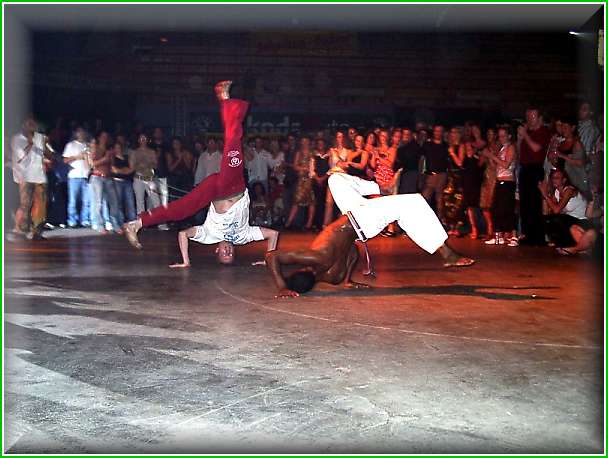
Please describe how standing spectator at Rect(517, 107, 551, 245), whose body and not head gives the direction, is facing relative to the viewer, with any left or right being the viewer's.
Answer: facing the viewer and to the left of the viewer

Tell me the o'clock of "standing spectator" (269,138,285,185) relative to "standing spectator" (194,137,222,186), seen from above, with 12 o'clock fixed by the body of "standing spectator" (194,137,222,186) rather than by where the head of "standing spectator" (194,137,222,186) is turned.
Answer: "standing spectator" (269,138,285,185) is roughly at 8 o'clock from "standing spectator" (194,137,222,186).

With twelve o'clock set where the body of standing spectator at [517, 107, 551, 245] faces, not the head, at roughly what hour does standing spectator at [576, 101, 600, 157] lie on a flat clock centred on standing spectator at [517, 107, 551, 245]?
standing spectator at [576, 101, 600, 157] is roughly at 9 o'clock from standing spectator at [517, 107, 551, 245].

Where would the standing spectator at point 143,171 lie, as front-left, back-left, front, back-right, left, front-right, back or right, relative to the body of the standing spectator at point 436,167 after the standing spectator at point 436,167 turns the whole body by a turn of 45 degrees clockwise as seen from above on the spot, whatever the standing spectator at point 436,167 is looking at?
front-right

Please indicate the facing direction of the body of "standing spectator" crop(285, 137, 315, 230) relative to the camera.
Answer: toward the camera

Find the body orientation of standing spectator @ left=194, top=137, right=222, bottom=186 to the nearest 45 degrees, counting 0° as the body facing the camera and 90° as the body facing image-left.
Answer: approximately 0°

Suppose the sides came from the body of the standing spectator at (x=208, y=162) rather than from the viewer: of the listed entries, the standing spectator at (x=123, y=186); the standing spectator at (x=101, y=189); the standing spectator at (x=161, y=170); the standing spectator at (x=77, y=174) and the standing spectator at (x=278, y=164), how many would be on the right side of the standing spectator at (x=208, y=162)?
4

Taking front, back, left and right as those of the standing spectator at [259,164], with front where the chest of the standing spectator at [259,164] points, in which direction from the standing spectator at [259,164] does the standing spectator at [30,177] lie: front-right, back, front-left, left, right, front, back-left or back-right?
front-right

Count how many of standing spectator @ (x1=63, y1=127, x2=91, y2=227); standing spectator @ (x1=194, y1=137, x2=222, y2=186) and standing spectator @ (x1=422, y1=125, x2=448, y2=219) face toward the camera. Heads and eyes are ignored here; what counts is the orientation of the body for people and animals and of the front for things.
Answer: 3

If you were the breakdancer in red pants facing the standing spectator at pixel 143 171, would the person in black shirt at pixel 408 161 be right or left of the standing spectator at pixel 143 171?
right

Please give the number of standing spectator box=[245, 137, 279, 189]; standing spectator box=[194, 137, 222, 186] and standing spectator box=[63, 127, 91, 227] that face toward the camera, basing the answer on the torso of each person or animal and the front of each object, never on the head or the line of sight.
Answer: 3

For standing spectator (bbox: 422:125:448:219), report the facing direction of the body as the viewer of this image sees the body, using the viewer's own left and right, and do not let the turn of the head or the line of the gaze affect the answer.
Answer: facing the viewer

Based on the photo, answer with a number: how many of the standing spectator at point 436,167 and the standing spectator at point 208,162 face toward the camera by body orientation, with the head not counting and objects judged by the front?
2
